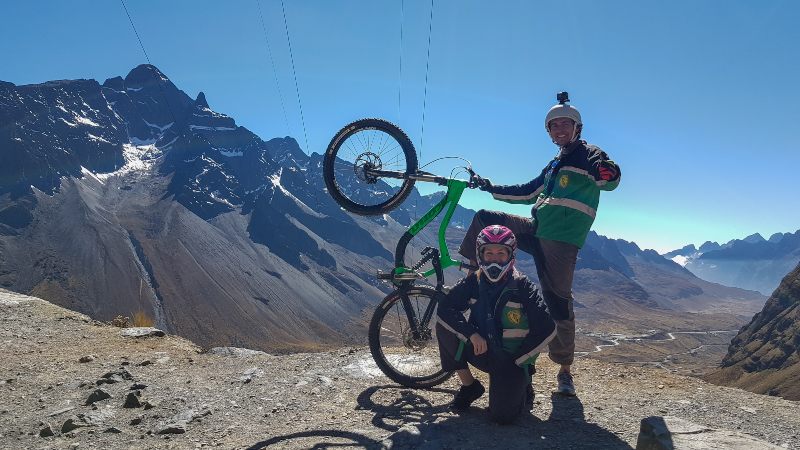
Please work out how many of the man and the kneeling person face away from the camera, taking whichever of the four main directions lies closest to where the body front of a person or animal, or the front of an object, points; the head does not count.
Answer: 0

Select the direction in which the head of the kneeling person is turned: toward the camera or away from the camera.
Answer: toward the camera

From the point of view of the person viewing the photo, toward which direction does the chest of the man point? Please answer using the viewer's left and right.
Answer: facing the viewer and to the left of the viewer

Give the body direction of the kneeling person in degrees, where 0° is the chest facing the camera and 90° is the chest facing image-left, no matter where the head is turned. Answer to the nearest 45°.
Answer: approximately 0°
